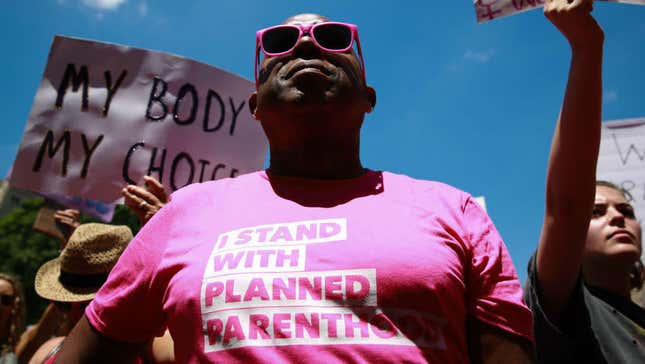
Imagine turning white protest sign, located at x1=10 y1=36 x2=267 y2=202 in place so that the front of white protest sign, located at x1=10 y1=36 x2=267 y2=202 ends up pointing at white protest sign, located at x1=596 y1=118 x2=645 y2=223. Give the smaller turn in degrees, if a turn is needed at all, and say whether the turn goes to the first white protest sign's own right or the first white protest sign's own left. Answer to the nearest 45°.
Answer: approximately 90° to the first white protest sign's own left

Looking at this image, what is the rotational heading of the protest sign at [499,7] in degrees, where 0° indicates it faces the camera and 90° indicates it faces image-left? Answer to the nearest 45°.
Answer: approximately 0°

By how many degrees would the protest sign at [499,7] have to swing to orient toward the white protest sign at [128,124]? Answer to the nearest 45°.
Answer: approximately 90° to its right

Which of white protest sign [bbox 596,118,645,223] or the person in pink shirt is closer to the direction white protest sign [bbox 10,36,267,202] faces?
the person in pink shirt

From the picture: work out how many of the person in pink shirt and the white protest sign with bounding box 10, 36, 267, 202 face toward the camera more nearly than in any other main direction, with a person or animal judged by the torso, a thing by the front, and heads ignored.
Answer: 2

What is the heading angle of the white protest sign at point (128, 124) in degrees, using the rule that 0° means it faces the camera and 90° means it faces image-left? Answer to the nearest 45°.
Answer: approximately 0°
